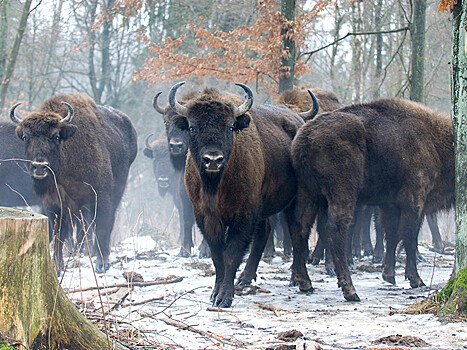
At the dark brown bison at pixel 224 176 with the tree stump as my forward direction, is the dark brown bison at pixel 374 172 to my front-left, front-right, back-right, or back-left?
back-left

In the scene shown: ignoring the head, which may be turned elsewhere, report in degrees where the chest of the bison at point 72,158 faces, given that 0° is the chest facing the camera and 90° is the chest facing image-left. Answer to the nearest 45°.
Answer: approximately 45°

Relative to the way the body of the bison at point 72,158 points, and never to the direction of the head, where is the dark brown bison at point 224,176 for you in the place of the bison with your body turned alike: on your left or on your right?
on your left

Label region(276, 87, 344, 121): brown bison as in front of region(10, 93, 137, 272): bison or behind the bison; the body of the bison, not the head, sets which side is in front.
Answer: behind

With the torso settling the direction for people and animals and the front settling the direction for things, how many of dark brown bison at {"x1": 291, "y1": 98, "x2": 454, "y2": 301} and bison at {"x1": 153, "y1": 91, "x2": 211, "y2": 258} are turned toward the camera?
1

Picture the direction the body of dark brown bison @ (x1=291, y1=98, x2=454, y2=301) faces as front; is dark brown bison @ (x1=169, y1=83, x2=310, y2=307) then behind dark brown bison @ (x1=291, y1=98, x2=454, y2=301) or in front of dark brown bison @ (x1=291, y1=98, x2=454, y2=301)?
behind

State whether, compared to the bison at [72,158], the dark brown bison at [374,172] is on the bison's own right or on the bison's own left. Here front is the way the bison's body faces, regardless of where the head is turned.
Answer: on the bison's own left

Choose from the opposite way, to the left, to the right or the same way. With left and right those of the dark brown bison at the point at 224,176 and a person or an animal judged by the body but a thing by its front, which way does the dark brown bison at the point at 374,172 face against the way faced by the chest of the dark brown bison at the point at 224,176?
the opposite way

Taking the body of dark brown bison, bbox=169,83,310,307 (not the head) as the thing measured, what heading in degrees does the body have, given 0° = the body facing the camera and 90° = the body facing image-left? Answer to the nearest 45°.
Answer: approximately 45°

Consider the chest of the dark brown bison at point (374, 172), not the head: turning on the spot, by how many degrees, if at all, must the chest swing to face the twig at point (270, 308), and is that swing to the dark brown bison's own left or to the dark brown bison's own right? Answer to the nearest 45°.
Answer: approximately 180°

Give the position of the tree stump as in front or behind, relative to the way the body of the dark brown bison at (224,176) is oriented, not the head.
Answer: in front
